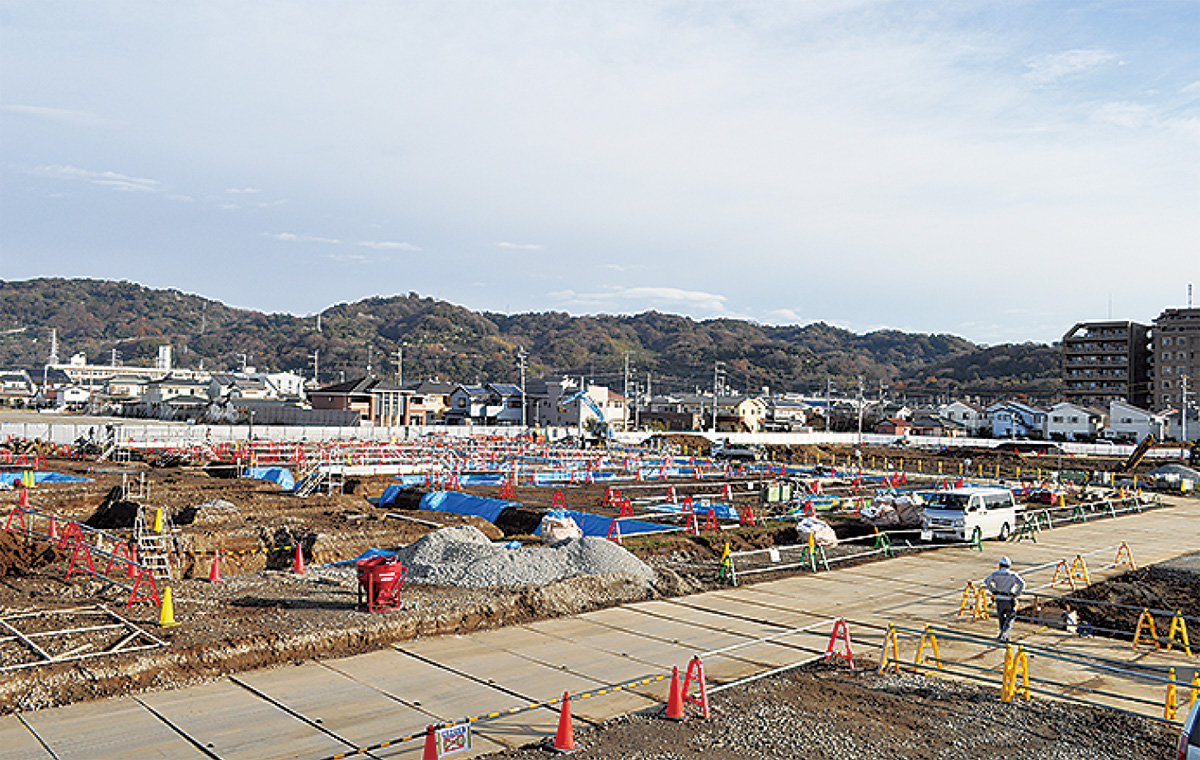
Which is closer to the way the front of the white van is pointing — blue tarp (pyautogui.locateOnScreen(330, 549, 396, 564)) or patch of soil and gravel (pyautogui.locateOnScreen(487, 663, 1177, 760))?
the blue tarp

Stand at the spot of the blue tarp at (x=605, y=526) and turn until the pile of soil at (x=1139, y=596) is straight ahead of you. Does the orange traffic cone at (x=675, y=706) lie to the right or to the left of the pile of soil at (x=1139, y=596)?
right

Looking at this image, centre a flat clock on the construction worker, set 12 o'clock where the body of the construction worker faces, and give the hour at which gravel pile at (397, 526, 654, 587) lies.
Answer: The gravel pile is roughly at 9 o'clock from the construction worker.

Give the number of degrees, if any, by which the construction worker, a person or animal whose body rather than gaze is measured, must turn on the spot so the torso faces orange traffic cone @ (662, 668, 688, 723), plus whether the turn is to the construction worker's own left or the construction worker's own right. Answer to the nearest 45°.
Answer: approximately 135° to the construction worker's own left

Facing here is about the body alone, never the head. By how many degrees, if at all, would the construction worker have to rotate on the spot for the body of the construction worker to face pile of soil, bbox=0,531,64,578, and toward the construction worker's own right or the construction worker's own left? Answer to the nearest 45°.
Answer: approximately 90° to the construction worker's own left

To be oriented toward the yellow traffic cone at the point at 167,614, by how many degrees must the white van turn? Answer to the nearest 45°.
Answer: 0° — it already faces it

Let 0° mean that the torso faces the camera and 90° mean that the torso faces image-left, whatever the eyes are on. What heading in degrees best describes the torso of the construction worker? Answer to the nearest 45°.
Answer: approximately 180°

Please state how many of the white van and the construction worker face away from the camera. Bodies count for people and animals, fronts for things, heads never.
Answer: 1

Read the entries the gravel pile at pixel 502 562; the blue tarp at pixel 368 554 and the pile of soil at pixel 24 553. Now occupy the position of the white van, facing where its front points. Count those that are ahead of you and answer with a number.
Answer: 3

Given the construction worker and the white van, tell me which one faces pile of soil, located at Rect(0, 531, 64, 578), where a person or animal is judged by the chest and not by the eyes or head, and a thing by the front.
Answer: the white van

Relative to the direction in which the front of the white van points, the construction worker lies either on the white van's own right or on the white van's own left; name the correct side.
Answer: on the white van's own left

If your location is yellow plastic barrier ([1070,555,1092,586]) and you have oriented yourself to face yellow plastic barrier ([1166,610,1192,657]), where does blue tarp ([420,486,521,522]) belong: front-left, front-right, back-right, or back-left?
back-right

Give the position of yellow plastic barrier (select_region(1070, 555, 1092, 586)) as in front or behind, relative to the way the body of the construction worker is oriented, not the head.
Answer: in front

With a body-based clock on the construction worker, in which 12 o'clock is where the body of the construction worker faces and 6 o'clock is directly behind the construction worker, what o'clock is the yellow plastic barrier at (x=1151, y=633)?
The yellow plastic barrier is roughly at 2 o'clock from the construction worker.

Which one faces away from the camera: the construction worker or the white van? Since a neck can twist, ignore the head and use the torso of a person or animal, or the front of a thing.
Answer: the construction worker
